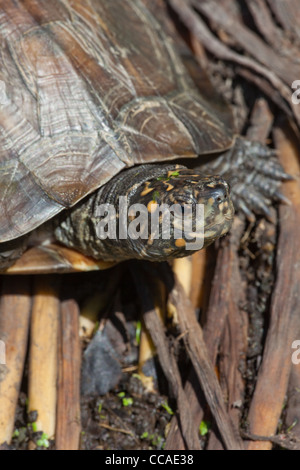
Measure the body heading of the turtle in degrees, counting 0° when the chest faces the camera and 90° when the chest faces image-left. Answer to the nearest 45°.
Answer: approximately 315°
